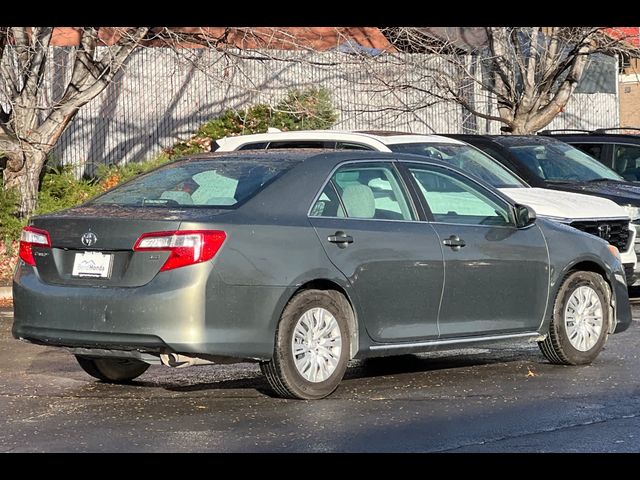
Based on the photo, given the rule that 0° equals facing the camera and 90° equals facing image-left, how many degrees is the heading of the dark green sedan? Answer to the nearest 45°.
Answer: approximately 225°

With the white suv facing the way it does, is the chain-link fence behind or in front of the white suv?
behind

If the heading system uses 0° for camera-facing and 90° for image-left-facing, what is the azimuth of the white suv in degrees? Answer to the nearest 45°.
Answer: approximately 315°

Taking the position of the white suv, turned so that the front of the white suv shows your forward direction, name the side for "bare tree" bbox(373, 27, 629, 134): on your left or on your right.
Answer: on your left

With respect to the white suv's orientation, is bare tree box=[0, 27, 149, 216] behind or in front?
behind

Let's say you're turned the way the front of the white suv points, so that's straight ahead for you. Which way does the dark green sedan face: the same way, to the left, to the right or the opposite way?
to the left

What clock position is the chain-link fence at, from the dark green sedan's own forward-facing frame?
The chain-link fence is roughly at 10 o'clock from the dark green sedan.

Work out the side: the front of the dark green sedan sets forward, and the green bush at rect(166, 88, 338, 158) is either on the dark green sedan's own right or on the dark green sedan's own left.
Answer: on the dark green sedan's own left
